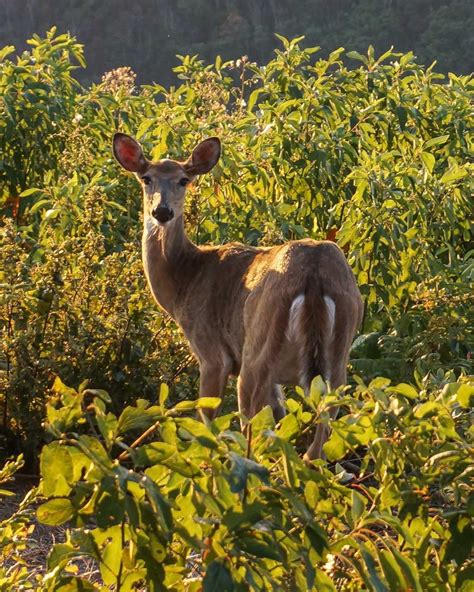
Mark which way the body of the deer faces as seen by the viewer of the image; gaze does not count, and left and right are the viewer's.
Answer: facing away from the viewer and to the left of the viewer
